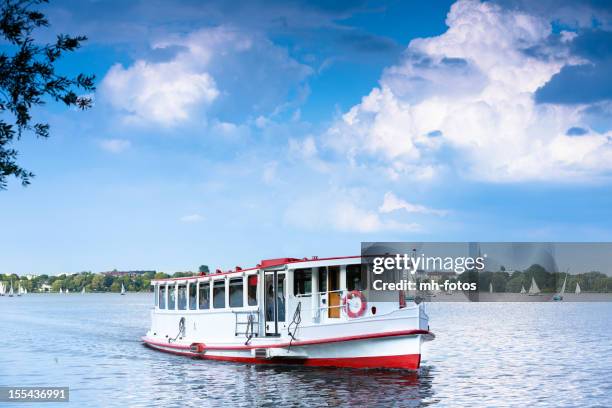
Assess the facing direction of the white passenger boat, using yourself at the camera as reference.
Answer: facing the viewer and to the right of the viewer
